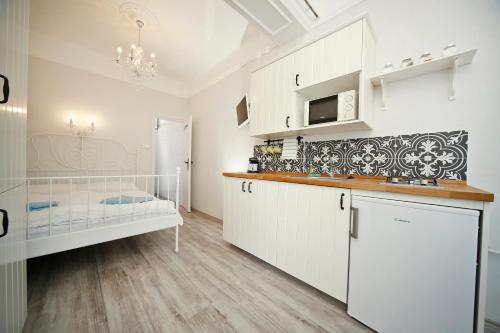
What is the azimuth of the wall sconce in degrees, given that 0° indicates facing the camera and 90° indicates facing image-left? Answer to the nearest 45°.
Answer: approximately 0°

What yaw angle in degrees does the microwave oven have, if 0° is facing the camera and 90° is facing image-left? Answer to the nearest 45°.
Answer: approximately 45°

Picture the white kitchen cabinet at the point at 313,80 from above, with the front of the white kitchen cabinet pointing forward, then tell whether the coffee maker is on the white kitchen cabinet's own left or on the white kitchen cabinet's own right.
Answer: on the white kitchen cabinet's own right

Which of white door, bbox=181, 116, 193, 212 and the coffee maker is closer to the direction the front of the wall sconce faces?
the coffee maker
